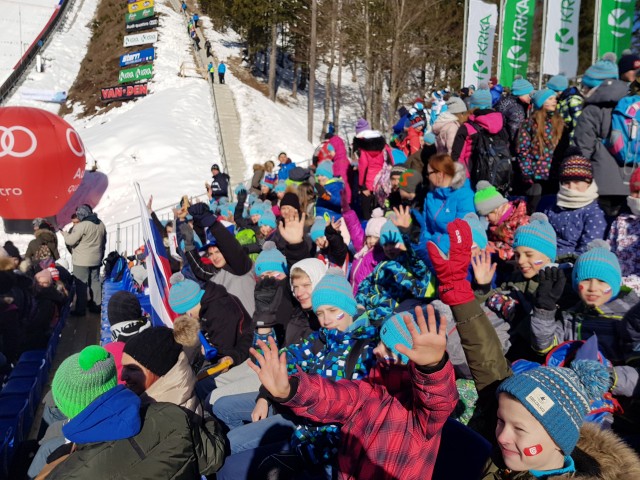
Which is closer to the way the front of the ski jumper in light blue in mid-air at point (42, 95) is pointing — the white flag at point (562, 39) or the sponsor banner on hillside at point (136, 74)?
the white flag

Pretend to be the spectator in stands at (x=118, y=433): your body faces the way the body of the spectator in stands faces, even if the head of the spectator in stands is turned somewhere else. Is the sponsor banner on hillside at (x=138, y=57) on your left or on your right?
on your right

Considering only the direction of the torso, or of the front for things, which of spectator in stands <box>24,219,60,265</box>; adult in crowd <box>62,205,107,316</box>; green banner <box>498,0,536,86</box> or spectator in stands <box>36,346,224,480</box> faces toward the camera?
the green banner

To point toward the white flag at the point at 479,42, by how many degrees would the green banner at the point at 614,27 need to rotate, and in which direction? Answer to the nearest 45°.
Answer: approximately 135° to its right
